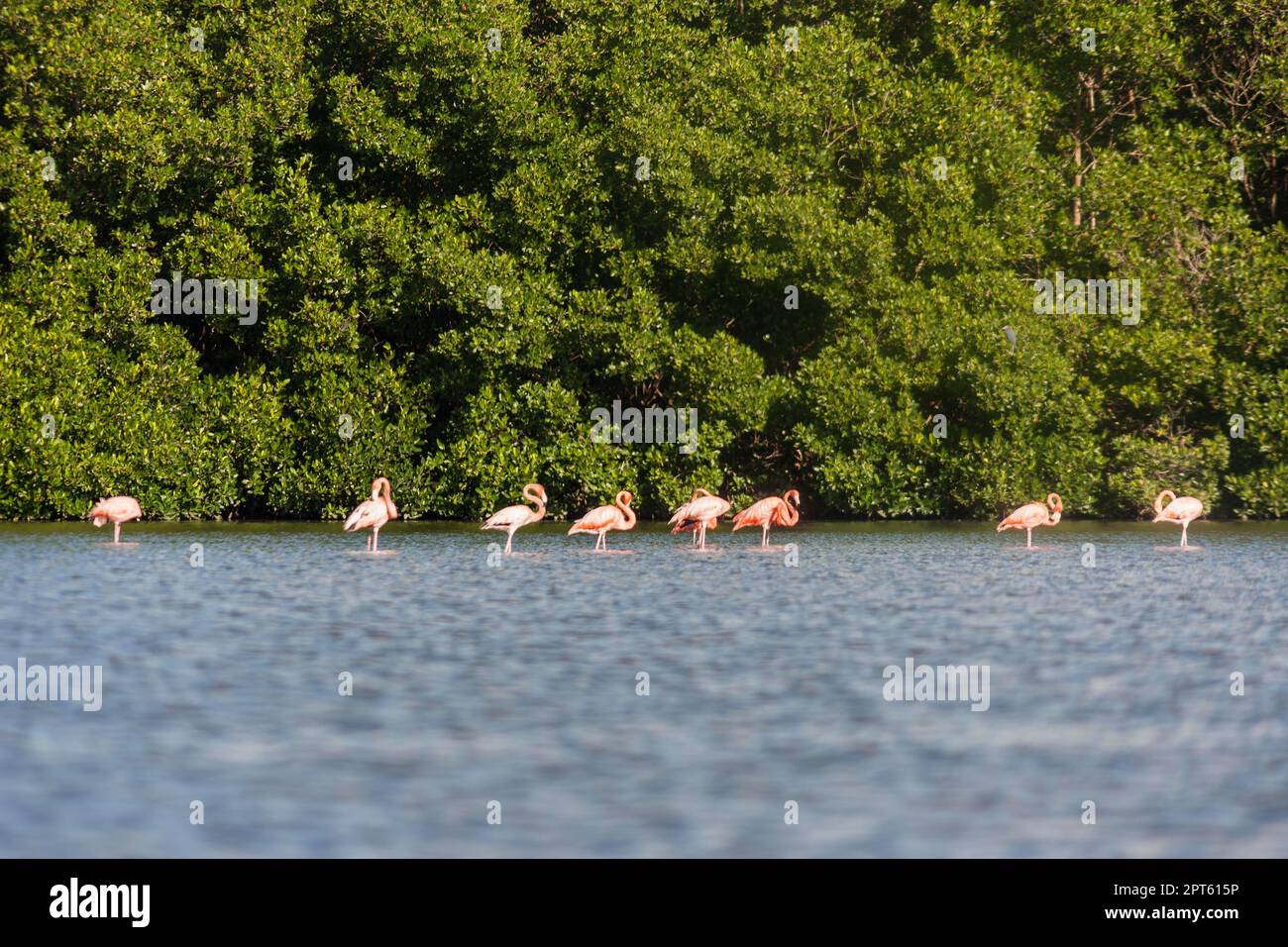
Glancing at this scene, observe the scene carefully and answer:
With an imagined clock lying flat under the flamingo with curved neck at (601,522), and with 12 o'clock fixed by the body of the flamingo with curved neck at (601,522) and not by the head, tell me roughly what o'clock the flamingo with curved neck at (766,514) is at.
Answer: the flamingo with curved neck at (766,514) is roughly at 11 o'clock from the flamingo with curved neck at (601,522).

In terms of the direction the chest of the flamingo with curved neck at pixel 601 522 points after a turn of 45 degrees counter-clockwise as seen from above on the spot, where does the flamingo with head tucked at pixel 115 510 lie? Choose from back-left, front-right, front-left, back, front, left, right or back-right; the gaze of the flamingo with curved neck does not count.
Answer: back-left

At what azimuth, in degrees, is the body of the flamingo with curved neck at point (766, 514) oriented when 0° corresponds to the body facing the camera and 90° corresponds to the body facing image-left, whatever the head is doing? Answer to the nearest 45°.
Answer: approximately 270°

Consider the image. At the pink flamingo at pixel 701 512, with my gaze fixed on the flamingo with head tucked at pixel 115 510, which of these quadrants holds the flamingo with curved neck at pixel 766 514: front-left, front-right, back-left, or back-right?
back-right

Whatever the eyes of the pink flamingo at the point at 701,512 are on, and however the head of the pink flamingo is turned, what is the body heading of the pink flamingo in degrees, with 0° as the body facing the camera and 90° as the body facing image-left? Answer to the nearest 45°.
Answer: approximately 270°

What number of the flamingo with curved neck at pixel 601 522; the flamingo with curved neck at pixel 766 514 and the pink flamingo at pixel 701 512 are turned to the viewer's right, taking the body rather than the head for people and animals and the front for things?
3

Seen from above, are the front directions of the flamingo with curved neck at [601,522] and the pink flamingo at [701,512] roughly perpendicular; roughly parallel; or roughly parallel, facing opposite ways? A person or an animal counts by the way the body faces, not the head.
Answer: roughly parallel

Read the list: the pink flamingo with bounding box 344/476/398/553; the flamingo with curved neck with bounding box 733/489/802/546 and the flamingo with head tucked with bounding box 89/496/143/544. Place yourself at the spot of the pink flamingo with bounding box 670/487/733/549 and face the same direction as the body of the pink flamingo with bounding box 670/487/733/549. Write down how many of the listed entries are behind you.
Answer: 2

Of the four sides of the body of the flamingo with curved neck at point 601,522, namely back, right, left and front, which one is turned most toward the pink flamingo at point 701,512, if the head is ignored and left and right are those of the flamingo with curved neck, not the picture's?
front

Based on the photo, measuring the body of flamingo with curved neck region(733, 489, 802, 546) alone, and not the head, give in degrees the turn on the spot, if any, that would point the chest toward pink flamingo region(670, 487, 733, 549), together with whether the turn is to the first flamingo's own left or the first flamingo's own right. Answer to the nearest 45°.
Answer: approximately 135° to the first flamingo's own right

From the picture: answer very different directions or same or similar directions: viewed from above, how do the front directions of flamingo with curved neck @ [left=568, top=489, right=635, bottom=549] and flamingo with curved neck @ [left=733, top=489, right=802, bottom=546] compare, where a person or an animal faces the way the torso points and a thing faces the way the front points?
same or similar directions

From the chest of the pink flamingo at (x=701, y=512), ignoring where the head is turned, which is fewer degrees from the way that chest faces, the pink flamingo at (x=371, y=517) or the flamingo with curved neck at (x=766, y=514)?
the flamingo with curved neck

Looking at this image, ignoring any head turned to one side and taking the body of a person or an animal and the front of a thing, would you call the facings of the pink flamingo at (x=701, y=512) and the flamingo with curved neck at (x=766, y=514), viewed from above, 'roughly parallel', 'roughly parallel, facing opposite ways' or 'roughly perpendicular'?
roughly parallel

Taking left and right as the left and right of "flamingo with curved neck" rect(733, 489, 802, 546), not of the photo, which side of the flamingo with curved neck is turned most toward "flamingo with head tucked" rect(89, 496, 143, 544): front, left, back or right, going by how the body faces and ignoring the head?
back

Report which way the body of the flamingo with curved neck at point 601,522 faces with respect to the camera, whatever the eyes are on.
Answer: to the viewer's right

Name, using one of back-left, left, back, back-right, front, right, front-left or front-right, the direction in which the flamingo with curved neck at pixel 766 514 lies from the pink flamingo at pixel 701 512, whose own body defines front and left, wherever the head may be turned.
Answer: front-left
